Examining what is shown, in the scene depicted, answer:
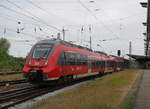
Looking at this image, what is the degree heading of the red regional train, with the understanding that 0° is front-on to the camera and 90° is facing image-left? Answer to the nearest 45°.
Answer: approximately 45°
